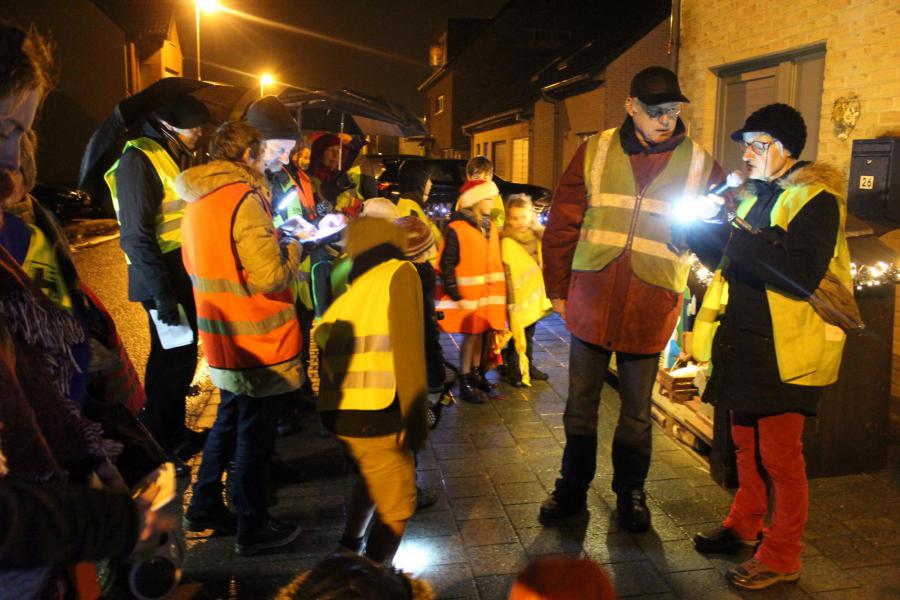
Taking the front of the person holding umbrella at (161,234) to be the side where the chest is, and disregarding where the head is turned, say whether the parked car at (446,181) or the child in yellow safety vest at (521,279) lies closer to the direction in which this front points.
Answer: the child in yellow safety vest

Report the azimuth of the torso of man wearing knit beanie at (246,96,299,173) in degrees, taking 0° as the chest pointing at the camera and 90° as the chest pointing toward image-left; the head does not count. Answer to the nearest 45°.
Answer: approximately 315°

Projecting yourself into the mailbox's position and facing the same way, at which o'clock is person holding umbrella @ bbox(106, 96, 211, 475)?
The person holding umbrella is roughly at 12 o'clock from the mailbox.

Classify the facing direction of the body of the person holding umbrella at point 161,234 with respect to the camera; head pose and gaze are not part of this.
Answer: to the viewer's right

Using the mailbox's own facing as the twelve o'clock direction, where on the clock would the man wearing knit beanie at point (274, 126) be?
The man wearing knit beanie is roughly at 12 o'clock from the mailbox.

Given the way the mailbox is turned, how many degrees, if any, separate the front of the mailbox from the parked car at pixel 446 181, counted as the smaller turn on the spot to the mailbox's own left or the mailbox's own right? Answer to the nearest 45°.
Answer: approximately 90° to the mailbox's own right

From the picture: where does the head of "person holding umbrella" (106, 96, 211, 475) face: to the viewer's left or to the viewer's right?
to the viewer's right

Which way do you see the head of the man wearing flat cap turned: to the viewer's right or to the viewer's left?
to the viewer's right

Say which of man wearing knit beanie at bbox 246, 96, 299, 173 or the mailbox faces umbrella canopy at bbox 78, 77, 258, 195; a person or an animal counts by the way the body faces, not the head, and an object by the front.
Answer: the mailbox
